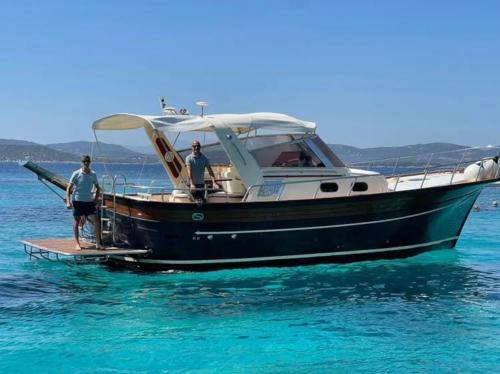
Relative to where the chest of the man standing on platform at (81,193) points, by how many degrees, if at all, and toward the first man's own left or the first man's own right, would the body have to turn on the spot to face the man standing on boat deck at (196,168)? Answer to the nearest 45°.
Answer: approximately 90° to the first man's own left

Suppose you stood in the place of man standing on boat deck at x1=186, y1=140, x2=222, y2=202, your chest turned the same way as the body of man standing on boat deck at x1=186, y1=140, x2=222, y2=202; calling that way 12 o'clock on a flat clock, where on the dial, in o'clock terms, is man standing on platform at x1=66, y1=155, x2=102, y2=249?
man standing on platform at x1=66, y1=155, x2=102, y2=249 is roughly at 3 o'clock from man standing on boat deck at x1=186, y1=140, x2=222, y2=202.

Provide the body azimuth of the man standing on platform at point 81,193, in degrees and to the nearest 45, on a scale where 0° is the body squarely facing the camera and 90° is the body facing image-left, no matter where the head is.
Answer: approximately 0°

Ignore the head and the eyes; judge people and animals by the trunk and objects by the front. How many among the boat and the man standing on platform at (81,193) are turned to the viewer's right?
1

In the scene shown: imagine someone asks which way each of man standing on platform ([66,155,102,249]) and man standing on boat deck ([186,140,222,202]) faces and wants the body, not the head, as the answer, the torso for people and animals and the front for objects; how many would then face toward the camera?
2

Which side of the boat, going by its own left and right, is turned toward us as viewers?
right
